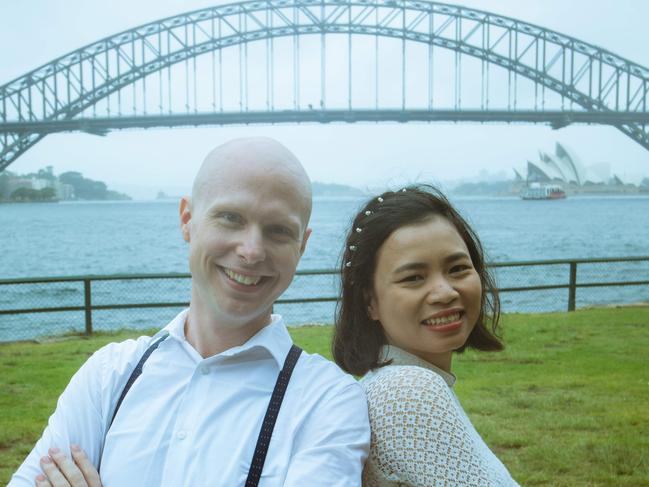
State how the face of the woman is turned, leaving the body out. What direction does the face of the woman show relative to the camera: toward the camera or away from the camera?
toward the camera

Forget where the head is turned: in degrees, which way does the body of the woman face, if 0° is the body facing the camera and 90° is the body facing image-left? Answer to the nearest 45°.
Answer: approximately 270°
